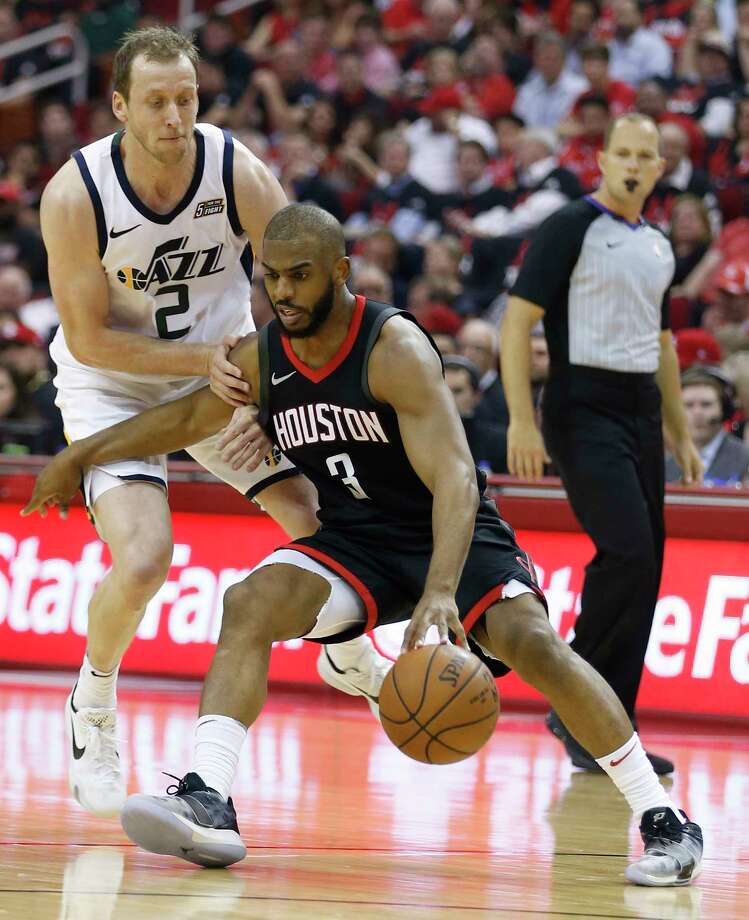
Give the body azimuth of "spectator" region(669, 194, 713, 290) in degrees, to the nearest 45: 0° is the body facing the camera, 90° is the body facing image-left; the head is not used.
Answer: approximately 45°

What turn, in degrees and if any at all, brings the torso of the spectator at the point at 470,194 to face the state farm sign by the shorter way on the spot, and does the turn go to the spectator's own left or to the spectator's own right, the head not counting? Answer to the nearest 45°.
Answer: approximately 45° to the spectator's own left

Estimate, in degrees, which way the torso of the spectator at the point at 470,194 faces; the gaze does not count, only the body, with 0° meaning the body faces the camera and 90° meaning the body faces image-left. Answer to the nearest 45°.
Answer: approximately 45°

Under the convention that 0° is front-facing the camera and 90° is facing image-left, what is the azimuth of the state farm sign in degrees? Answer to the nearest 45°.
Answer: approximately 0°

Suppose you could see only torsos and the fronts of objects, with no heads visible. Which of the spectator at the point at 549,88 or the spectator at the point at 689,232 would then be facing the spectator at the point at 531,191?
the spectator at the point at 549,88
